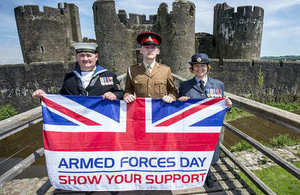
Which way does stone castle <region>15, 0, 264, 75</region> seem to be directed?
toward the camera

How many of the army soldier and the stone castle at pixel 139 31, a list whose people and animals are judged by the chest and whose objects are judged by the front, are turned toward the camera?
2

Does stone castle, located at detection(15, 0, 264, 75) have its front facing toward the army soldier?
yes

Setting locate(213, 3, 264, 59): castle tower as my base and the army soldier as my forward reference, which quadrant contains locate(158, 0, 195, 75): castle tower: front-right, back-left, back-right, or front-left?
front-right

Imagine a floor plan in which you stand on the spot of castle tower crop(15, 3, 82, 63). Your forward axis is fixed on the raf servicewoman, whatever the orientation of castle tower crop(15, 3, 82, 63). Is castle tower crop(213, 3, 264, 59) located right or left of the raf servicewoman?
left

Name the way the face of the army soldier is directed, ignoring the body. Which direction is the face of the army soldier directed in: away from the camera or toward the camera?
toward the camera

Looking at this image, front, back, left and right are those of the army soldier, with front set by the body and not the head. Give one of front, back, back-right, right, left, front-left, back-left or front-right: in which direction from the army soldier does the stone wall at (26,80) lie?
back-right

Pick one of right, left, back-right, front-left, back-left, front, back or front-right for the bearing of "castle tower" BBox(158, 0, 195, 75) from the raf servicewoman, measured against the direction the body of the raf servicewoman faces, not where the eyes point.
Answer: back

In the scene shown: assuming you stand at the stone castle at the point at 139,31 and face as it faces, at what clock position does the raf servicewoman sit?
The raf servicewoman is roughly at 12 o'clock from the stone castle.
